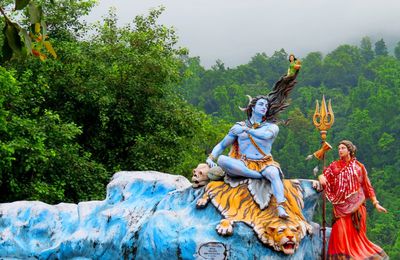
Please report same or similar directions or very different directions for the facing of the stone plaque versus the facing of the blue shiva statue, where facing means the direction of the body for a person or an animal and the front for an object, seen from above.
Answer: same or similar directions

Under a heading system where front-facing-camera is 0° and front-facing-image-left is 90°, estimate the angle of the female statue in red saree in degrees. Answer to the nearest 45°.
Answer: approximately 45°

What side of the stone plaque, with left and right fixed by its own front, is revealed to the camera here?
front

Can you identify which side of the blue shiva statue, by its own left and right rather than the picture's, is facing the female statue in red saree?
left

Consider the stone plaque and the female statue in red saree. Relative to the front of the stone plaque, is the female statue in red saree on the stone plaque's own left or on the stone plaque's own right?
on the stone plaque's own left

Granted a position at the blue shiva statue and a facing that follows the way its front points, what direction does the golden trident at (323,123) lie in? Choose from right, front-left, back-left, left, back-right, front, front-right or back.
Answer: left

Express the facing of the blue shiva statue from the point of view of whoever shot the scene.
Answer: facing the viewer

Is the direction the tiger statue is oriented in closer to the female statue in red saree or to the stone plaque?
the female statue in red saree

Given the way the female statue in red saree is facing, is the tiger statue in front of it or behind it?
in front

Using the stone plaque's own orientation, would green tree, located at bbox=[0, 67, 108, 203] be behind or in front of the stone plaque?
behind

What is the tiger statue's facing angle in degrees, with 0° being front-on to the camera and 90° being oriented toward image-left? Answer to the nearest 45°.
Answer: approximately 315°

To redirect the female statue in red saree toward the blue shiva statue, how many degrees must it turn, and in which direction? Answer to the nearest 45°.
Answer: approximately 45° to its right

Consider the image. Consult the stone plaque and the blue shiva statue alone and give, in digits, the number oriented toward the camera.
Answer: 2
